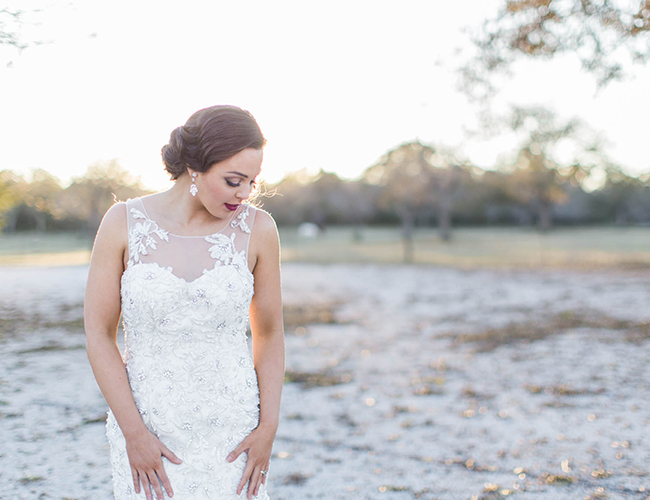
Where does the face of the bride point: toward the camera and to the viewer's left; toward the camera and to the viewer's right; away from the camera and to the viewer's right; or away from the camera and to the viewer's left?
toward the camera and to the viewer's right

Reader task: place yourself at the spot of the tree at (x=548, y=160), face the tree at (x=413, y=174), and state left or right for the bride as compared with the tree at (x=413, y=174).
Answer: left

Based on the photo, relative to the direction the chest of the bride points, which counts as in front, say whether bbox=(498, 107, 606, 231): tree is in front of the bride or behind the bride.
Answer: behind

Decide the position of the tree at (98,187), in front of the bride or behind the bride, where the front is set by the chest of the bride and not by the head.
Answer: behind

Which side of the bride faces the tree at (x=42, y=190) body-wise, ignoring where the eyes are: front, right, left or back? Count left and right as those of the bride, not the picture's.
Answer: back

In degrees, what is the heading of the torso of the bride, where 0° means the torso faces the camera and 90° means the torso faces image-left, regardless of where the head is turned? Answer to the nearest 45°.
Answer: approximately 0°
